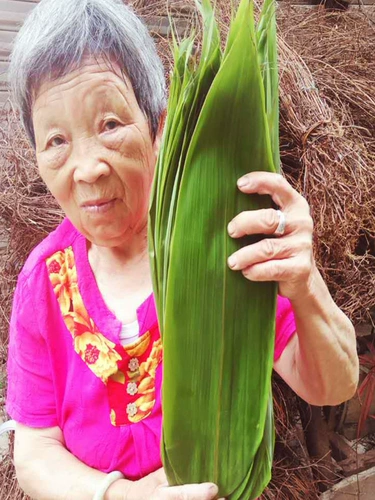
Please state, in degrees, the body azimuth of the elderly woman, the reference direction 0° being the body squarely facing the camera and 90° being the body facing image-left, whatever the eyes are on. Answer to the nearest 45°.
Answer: approximately 0°
